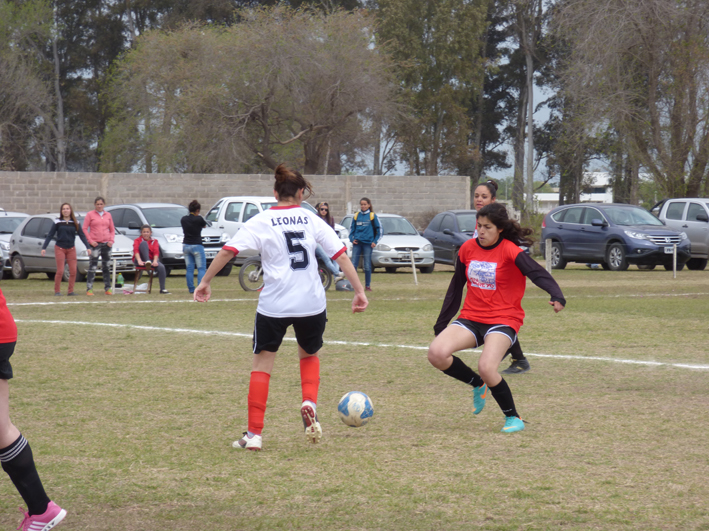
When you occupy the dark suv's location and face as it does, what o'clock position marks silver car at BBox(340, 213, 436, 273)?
The silver car is roughly at 4 o'clock from the dark suv.

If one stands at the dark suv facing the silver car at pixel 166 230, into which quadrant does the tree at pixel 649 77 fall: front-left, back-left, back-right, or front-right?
back-right

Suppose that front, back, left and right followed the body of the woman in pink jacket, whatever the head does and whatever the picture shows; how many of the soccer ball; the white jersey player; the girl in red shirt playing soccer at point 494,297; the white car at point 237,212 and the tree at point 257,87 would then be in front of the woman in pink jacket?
3

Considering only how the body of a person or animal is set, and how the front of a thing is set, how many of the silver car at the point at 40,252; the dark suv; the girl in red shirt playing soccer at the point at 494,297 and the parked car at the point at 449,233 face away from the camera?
0

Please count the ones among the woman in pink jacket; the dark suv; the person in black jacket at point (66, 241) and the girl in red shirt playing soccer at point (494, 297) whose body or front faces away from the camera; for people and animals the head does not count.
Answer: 0

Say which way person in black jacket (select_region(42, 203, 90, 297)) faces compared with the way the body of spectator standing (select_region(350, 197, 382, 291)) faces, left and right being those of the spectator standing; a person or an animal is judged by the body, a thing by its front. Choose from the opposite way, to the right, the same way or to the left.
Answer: the same way

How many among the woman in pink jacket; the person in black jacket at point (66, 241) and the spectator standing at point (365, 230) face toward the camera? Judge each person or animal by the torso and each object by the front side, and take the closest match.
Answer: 3

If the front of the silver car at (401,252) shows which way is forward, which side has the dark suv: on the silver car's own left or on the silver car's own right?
on the silver car's own left

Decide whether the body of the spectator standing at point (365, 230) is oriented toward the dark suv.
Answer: no

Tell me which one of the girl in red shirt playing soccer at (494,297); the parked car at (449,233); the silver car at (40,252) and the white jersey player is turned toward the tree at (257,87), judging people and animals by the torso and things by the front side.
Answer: the white jersey player

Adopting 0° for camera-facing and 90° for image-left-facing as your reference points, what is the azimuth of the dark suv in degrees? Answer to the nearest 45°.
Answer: approximately 315°

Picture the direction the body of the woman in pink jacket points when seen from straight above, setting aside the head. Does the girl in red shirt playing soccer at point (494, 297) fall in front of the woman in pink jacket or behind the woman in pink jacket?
in front

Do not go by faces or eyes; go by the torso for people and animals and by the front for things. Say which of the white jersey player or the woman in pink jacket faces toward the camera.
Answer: the woman in pink jacket

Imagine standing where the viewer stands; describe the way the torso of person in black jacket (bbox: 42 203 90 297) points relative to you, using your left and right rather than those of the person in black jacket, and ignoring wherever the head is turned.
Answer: facing the viewer

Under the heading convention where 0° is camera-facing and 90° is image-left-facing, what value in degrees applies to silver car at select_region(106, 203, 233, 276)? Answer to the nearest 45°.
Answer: approximately 315°

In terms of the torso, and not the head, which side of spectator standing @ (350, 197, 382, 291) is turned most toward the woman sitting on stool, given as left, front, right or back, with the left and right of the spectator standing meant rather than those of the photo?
right

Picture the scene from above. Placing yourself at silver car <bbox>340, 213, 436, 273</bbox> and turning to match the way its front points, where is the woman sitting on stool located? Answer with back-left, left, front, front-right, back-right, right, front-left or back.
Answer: right

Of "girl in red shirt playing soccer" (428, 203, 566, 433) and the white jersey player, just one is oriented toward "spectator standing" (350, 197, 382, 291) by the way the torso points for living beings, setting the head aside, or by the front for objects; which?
the white jersey player

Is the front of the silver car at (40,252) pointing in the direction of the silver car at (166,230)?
no

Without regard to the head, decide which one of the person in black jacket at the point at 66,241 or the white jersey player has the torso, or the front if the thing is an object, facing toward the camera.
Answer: the person in black jacket

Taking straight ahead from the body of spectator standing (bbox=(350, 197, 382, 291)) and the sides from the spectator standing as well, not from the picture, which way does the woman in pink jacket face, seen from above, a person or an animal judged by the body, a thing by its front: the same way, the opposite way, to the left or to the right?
the same way
